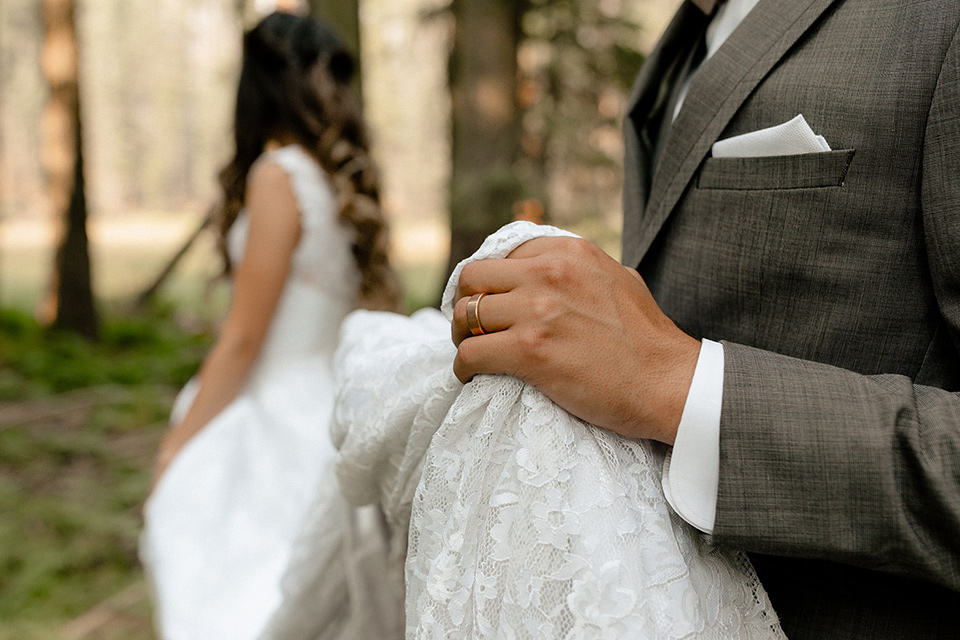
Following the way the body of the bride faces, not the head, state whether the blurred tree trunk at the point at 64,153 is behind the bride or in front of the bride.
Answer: in front

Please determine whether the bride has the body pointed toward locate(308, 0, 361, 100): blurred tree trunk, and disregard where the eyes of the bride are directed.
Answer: no

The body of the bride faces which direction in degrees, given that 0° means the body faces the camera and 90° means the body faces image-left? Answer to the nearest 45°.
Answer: approximately 135°

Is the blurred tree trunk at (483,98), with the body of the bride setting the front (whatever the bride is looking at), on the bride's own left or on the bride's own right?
on the bride's own right
